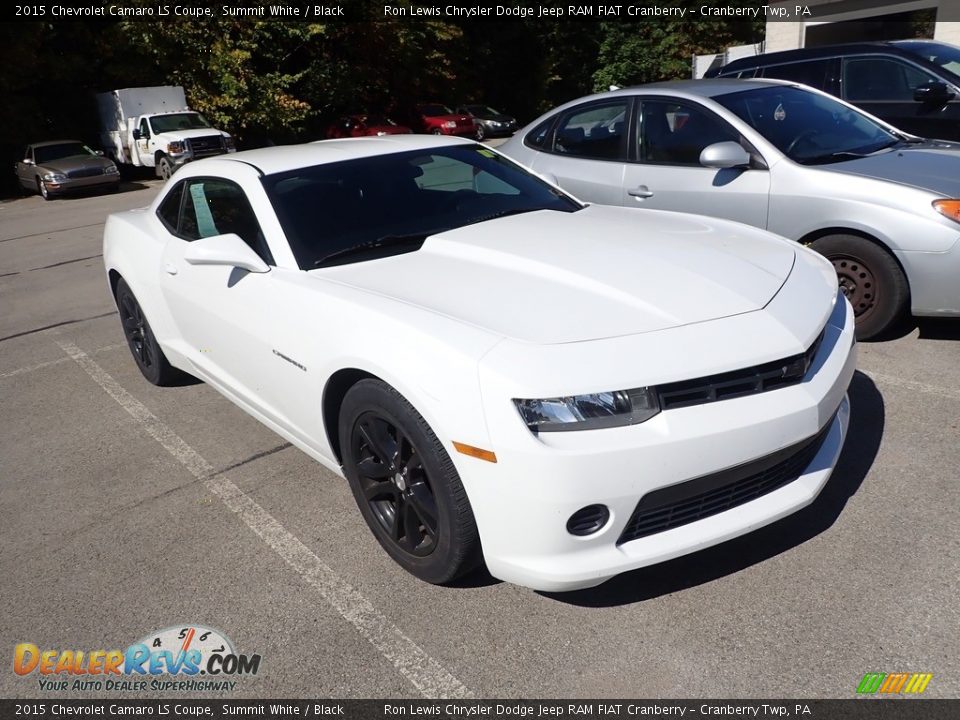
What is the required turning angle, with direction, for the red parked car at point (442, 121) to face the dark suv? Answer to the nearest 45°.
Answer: approximately 45° to its right

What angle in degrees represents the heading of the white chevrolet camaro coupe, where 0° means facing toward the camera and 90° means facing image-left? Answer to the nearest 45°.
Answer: approximately 315°

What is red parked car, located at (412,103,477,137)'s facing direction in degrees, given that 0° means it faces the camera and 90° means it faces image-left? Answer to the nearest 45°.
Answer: approximately 315°

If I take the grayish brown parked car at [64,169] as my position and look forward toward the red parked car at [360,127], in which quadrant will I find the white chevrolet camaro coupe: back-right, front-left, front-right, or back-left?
back-right

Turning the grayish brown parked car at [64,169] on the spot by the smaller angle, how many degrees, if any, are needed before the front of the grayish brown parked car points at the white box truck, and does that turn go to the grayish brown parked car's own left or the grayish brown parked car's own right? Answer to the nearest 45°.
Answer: approximately 90° to the grayish brown parked car's own left
